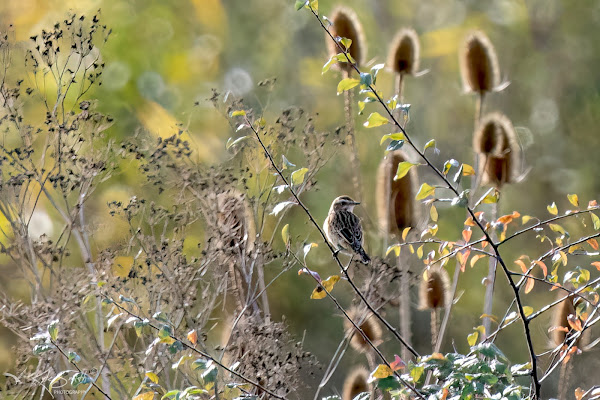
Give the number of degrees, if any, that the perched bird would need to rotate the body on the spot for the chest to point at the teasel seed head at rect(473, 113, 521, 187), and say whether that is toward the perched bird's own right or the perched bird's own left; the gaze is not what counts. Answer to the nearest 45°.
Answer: approximately 135° to the perched bird's own right

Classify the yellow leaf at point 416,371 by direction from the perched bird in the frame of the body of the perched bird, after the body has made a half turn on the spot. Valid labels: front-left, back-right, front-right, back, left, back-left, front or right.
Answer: front-left
